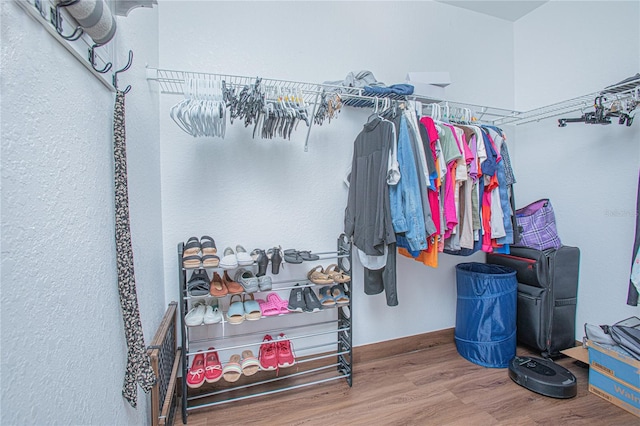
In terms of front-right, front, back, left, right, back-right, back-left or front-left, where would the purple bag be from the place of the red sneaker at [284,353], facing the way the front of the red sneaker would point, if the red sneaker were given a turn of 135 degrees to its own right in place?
back-right

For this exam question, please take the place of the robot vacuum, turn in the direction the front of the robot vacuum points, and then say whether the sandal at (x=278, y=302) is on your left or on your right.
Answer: on your right

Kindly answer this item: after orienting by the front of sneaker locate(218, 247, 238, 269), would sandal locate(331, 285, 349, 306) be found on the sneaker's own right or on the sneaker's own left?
on the sneaker's own left

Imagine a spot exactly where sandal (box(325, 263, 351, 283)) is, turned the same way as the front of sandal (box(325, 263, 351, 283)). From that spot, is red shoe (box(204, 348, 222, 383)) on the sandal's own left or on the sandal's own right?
on the sandal's own right
